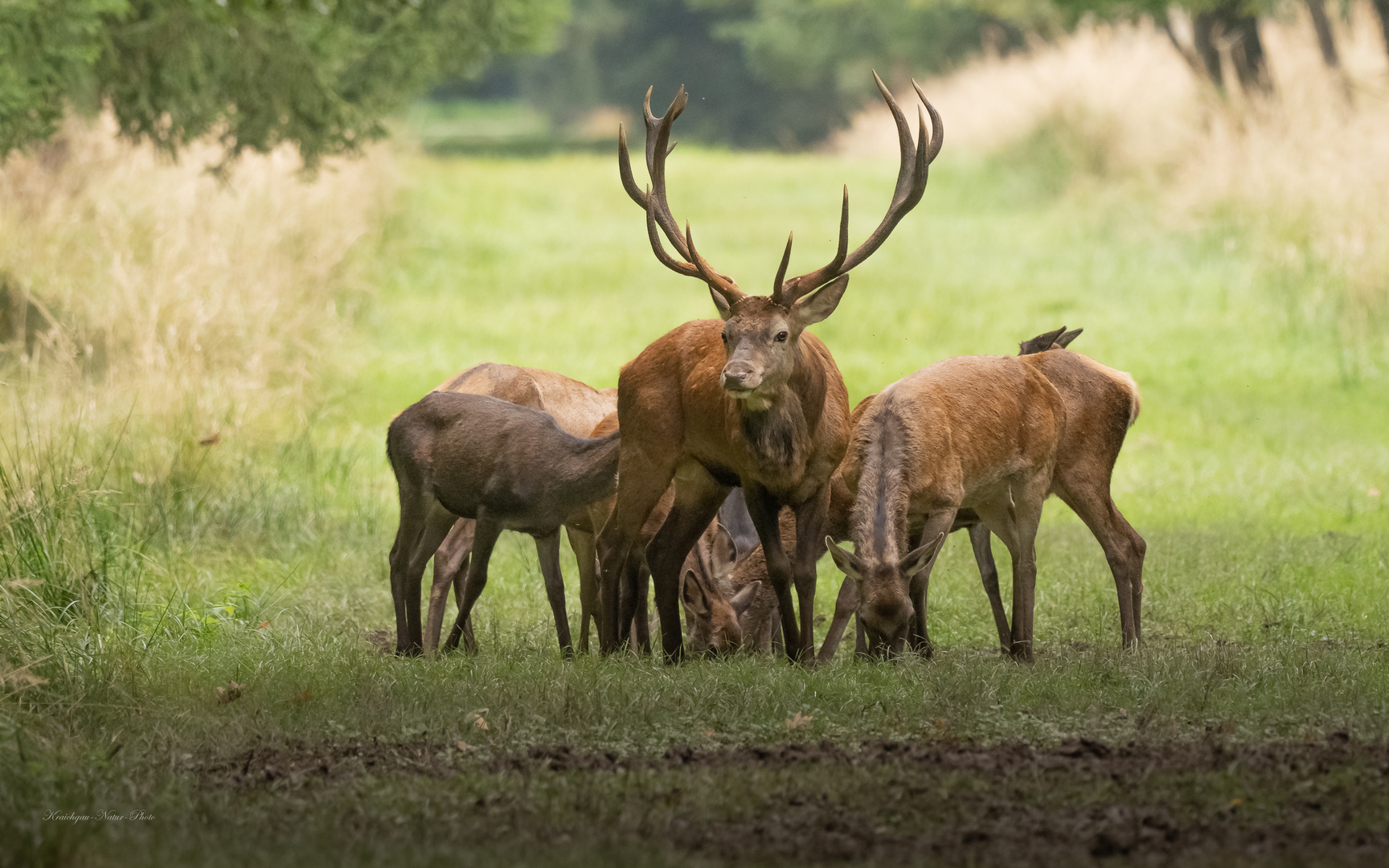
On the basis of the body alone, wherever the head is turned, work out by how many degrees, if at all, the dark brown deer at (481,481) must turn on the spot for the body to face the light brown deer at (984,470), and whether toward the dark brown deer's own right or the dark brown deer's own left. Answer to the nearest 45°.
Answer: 0° — it already faces it

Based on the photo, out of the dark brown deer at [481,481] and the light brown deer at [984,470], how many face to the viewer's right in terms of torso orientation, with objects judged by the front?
1

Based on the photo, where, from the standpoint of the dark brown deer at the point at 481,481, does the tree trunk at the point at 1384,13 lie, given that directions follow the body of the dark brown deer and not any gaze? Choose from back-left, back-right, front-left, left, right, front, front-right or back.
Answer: front-left

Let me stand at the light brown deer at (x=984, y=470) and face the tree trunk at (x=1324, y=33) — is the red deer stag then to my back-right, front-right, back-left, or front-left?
back-left

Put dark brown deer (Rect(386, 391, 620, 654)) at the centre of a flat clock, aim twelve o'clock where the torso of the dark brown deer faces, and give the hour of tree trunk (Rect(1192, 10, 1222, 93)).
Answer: The tree trunk is roughly at 10 o'clock from the dark brown deer.

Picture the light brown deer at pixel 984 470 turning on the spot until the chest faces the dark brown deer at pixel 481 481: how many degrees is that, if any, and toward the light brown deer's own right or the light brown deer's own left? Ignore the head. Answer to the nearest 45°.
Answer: approximately 45° to the light brown deer's own right

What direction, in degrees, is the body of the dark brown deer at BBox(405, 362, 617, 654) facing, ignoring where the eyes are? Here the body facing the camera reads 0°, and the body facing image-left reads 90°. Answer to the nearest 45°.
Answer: approximately 270°
